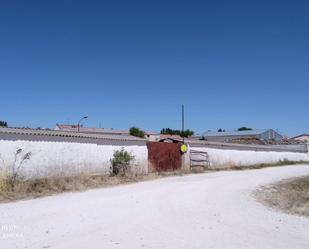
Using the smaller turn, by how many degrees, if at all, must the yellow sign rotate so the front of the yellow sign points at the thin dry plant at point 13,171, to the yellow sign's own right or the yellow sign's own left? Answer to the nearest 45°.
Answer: approximately 45° to the yellow sign's own right

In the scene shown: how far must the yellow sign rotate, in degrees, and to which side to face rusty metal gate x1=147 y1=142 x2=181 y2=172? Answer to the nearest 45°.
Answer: approximately 45° to its right

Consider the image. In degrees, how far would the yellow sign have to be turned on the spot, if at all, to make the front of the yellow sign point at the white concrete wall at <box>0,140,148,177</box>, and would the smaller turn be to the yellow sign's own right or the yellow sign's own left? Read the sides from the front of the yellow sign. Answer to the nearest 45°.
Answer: approximately 45° to the yellow sign's own right

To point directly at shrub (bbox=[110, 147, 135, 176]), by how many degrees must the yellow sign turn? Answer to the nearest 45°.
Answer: approximately 45° to its right

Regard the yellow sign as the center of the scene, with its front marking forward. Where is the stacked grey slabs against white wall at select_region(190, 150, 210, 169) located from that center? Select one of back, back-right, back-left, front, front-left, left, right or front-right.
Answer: back-left

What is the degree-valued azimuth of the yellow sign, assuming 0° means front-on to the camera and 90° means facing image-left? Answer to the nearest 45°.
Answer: approximately 0°
